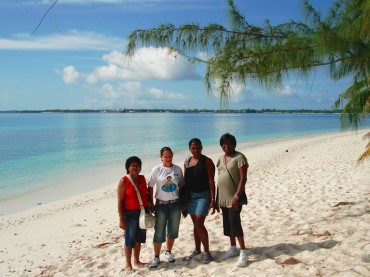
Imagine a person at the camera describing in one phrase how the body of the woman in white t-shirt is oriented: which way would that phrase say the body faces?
toward the camera

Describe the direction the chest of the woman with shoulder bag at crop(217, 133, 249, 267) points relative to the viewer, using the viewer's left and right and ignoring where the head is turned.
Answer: facing the viewer and to the left of the viewer

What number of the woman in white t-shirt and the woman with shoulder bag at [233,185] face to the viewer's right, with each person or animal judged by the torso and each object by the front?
0

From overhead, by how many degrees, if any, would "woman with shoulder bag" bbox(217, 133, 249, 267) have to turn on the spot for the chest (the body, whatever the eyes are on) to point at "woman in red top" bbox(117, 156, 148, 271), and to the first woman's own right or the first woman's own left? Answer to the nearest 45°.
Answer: approximately 45° to the first woman's own right
